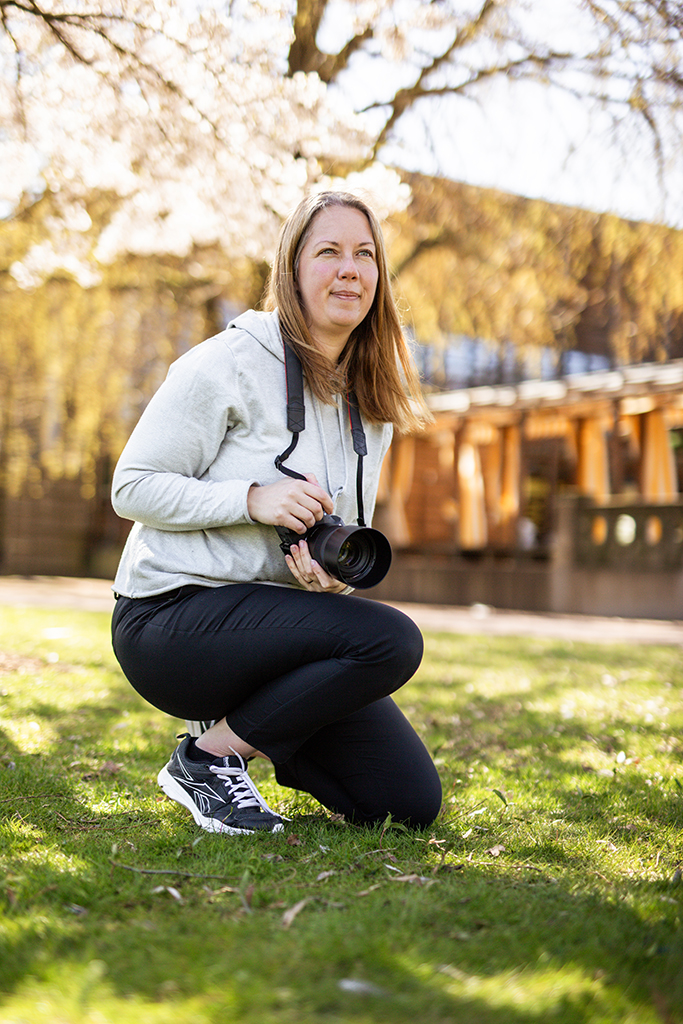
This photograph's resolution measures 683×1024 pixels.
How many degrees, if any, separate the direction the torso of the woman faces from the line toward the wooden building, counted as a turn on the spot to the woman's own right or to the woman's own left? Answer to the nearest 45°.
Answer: approximately 135° to the woman's own left

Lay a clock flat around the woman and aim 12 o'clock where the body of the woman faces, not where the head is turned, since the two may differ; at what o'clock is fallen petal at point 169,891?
The fallen petal is roughly at 2 o'clock from the woman.

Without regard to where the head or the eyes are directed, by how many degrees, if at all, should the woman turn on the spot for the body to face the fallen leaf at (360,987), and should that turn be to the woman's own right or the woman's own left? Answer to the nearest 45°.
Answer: approximately 45° to the woman's own right

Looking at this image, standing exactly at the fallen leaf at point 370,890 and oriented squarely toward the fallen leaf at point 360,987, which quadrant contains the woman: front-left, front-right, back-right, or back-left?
back-right

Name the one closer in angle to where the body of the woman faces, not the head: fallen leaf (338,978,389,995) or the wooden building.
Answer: the fallen leaf

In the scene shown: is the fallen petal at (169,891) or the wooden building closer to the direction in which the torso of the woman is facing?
the fallen petal

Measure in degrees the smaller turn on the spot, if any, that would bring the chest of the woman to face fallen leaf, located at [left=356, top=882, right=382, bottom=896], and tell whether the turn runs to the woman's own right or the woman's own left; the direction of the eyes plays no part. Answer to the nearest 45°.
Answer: approximately 45° to the woman's own right

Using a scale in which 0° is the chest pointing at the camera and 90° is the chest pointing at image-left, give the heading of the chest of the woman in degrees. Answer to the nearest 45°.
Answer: approximately 315°

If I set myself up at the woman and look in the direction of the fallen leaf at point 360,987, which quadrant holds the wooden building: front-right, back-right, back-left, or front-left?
back-left
